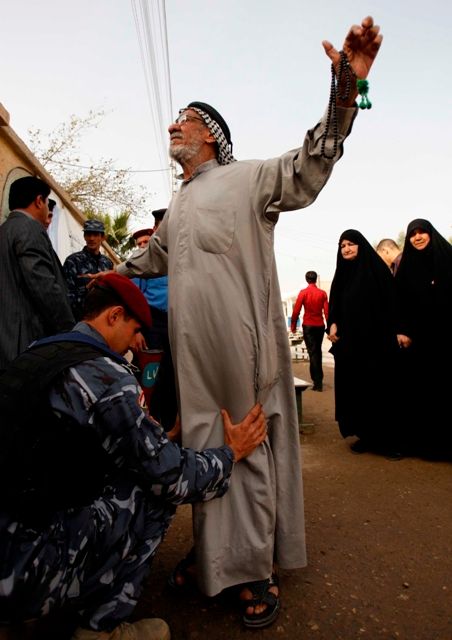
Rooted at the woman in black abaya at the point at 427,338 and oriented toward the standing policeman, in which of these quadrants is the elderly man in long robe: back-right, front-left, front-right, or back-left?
front-left

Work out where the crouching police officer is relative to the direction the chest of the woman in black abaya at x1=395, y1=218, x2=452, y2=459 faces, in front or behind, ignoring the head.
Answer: in front

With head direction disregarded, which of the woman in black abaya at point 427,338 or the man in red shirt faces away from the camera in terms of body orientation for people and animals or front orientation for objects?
the man in red shirt

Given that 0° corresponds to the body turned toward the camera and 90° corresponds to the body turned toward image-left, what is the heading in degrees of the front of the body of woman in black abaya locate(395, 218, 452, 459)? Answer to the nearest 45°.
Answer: approximately 45°

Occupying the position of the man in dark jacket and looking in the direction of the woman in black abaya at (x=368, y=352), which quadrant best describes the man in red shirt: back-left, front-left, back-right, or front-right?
front-left

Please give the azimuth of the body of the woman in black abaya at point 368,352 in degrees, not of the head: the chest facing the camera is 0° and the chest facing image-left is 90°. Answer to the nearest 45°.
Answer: approximately 45°

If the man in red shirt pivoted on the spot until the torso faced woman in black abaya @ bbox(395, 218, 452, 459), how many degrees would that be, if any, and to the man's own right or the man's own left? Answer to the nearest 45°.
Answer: approximately 180°

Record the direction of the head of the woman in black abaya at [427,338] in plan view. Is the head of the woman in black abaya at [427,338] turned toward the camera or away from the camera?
toward the camera

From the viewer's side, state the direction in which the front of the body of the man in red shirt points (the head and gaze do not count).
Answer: away from the camera

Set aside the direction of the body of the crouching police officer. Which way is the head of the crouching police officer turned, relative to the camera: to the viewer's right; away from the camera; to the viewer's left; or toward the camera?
to the viewer's right

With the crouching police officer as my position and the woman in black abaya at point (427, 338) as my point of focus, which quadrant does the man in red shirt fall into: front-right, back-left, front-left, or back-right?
front-left

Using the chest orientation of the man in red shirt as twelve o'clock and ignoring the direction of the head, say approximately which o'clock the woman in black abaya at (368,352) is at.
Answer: The woman in black abaya is roughly at 6 o'clock from the man in red shirt.

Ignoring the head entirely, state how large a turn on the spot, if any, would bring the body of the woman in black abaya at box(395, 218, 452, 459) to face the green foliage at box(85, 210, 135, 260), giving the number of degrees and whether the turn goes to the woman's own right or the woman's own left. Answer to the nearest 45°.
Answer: approximately 90° to the woman's own right

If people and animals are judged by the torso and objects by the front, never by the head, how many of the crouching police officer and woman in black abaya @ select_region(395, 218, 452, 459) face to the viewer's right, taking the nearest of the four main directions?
1

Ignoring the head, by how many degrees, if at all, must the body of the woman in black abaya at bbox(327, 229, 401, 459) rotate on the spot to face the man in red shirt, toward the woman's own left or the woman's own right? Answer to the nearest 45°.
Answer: approximately 135° to the woman's own right

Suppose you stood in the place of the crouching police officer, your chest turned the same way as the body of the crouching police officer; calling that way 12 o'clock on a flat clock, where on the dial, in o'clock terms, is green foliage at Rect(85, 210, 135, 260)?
The green foliage is roughly at 9 o'clock from the crouching police officer.

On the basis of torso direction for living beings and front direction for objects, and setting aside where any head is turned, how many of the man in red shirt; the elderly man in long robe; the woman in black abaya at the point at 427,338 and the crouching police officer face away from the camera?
1

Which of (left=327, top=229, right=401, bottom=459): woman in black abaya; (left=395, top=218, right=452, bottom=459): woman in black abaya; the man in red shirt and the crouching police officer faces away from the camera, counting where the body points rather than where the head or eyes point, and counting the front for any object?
the man in red shirt
